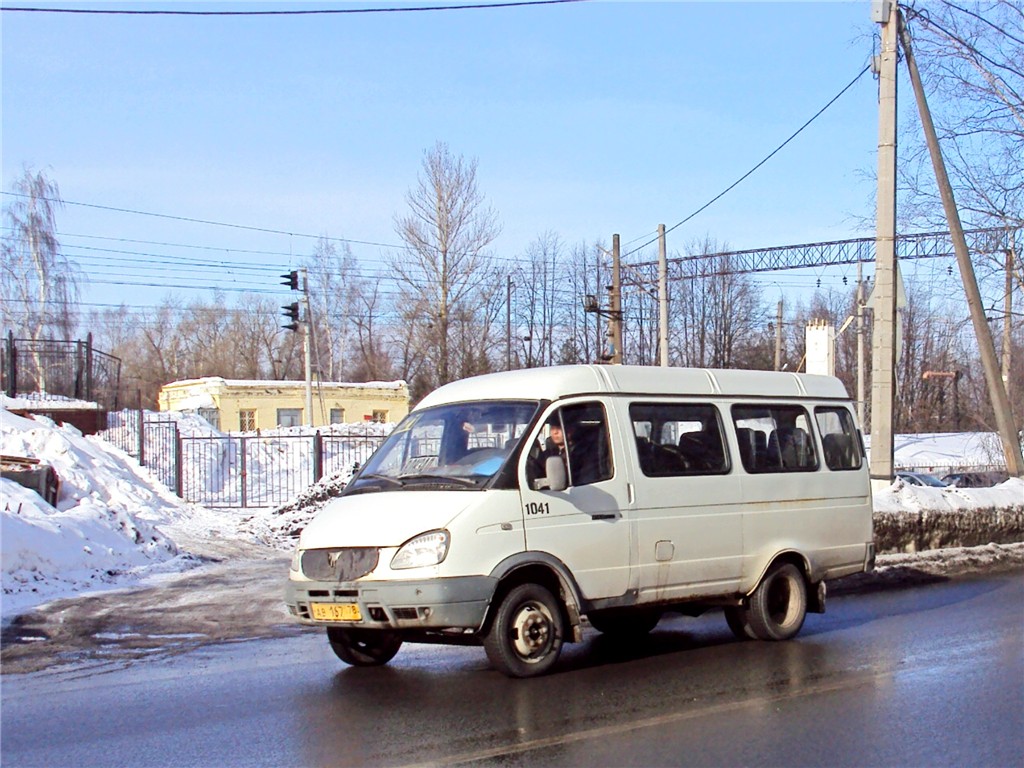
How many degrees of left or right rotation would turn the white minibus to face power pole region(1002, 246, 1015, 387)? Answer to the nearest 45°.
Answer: approximately 180°

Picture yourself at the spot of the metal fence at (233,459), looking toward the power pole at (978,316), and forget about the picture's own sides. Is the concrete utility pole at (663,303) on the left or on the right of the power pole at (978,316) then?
left

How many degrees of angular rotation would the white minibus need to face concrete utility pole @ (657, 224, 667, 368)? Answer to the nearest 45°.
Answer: approximately 135° to its right

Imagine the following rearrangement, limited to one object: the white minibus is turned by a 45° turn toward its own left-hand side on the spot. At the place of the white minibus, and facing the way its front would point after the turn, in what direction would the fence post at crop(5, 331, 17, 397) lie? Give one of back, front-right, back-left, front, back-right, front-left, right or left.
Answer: back-right

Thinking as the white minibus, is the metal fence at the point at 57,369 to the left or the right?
on its right

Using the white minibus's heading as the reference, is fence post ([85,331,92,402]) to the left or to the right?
on its right

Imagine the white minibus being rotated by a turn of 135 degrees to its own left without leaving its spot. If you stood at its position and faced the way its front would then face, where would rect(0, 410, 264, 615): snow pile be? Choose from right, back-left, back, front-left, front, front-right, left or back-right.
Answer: back-left

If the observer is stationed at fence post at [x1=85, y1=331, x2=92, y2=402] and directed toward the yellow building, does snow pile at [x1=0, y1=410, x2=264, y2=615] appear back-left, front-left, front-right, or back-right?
back-right

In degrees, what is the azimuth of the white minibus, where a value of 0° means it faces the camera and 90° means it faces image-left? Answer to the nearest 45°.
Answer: approximately 45°
